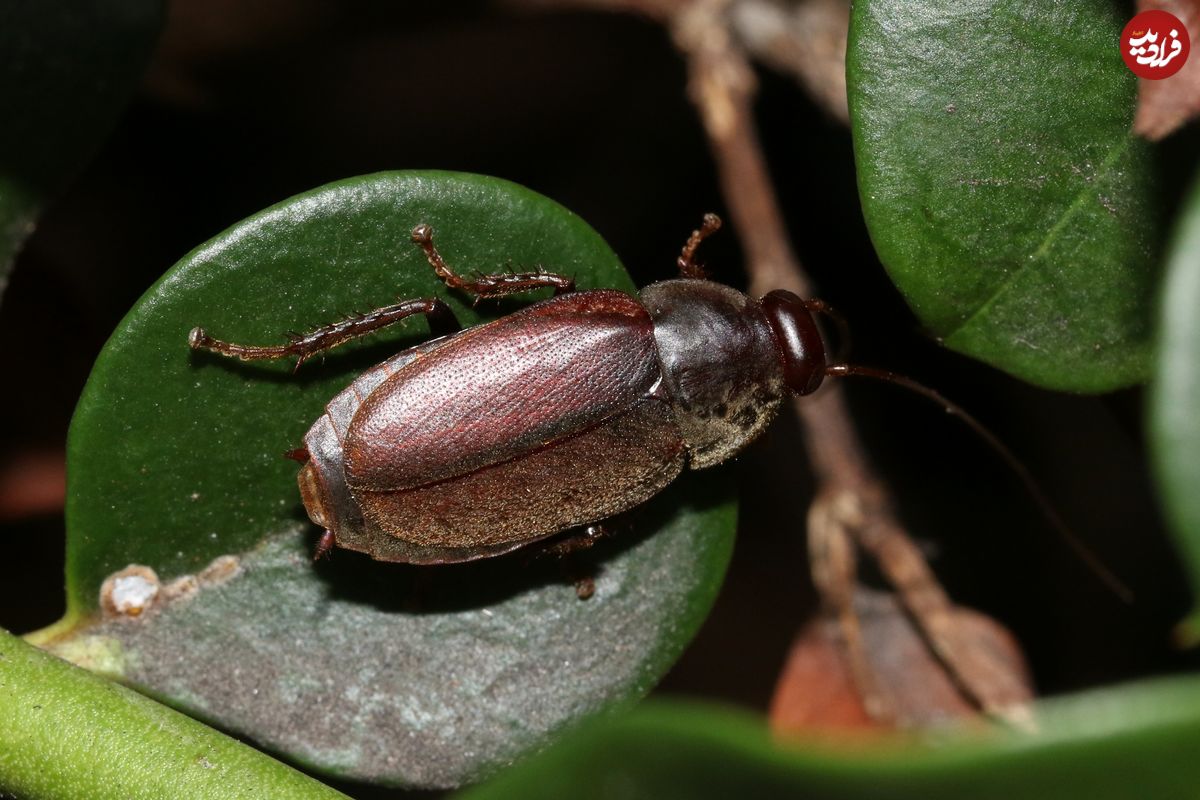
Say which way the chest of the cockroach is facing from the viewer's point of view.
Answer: to the viewer's right

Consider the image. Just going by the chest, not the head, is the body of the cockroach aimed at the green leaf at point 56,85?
no

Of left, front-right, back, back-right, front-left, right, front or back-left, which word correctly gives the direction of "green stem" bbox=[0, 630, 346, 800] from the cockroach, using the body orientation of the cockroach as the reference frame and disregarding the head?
back-right

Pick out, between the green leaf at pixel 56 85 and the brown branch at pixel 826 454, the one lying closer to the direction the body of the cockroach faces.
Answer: the brown branch

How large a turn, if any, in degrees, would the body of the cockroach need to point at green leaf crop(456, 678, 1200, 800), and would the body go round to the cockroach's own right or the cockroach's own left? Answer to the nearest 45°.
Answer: approximately 90° to the cockroach's own right

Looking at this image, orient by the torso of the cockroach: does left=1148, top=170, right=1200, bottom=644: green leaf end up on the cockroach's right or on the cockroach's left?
on the cockroach's right

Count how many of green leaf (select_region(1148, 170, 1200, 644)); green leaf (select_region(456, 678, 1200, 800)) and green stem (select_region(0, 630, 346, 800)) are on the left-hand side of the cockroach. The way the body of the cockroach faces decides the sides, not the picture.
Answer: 0
